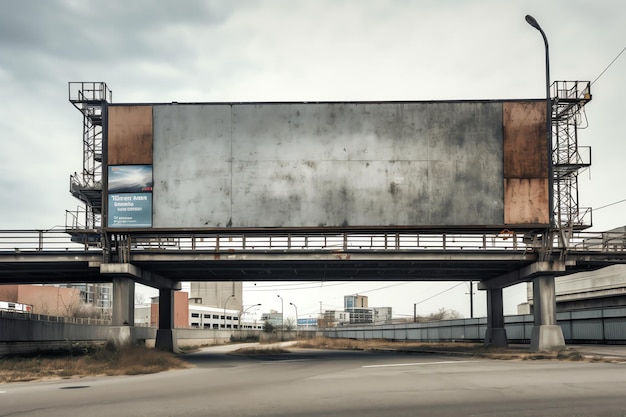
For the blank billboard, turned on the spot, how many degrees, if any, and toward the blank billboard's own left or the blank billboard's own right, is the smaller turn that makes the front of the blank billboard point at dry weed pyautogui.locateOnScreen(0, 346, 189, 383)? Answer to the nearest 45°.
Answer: approximately 45° to the blank billboard's own right

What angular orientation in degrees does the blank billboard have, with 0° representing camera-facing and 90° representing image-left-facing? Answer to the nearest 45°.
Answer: approximately 0°
